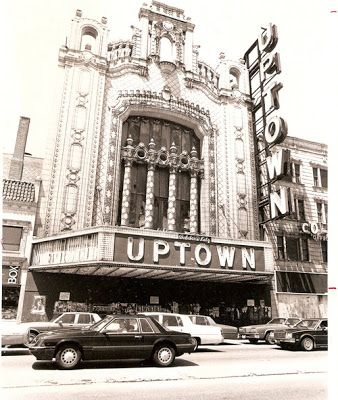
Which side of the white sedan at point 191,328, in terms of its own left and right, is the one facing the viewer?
left

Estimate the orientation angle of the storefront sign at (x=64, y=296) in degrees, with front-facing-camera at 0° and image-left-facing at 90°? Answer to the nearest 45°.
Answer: approximately 0°

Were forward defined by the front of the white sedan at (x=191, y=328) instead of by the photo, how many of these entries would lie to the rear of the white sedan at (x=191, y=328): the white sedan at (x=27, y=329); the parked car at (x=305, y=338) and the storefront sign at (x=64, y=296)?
1

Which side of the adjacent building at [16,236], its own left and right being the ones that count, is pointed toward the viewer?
front

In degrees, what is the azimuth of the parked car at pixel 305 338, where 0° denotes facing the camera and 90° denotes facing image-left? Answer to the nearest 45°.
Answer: approximately 45°

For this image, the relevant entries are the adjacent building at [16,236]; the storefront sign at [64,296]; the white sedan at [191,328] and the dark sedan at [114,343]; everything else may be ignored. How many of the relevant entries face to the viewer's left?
2

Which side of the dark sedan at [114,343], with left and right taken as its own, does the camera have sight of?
left

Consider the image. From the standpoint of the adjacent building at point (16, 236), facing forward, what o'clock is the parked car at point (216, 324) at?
The parked car is roughly at 10 o'clock from the adjacent building.

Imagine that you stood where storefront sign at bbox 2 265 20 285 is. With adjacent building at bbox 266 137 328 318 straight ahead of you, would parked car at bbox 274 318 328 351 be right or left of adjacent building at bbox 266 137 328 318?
right

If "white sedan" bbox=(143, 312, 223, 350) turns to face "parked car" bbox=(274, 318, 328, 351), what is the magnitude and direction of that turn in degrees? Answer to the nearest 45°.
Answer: approximately 180°

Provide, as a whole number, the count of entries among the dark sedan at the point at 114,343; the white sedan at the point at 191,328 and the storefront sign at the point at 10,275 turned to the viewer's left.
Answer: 2

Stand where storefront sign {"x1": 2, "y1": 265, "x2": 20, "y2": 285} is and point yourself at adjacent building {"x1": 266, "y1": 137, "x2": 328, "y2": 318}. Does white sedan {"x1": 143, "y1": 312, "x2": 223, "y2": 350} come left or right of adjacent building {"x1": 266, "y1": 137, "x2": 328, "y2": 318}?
right

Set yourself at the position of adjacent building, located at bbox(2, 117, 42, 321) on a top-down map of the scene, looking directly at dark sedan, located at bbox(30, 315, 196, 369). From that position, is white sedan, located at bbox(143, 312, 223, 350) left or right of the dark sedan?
left

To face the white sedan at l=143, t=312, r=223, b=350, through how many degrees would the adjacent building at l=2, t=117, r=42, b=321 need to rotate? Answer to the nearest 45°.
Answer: approximately 45° to its left

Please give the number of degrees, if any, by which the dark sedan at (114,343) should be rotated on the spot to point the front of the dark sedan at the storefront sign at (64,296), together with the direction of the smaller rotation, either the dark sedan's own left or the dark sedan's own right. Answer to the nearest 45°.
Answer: approximately 90° to the dark sedan's own right
